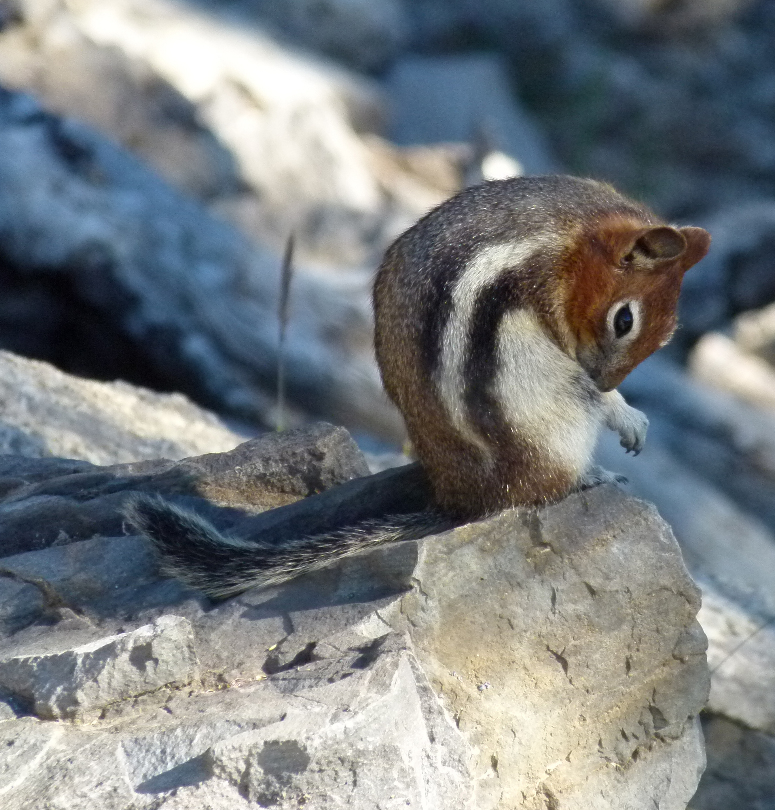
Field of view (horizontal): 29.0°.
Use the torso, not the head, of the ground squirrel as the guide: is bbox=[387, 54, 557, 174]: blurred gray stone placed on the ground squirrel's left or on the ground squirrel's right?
on the ground squirrel's left

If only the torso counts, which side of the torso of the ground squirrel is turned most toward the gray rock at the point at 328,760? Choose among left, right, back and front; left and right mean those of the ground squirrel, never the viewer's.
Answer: right

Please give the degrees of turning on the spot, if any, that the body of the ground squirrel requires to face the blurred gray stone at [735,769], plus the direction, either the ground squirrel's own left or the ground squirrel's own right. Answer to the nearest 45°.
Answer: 0° — it already faces it

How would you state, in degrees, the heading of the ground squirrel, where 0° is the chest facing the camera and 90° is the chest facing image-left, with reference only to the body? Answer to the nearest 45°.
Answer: approximately 270°

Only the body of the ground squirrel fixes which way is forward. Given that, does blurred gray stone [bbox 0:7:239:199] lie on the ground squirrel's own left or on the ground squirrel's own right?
on the ground squirrel's own left

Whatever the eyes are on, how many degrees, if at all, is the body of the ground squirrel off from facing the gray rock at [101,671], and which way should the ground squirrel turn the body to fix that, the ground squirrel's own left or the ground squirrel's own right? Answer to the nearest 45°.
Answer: approximately 135° to the ground squirrel's own right

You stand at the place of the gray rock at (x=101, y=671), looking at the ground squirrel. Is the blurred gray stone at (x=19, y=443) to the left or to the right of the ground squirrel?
left

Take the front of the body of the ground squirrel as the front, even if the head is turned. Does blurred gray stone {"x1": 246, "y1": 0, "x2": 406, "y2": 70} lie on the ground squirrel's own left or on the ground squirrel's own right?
on the ground squirrel's own left
